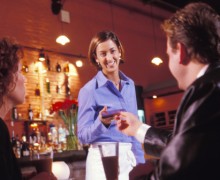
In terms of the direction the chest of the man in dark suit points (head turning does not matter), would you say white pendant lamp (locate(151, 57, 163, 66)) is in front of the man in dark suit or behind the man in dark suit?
in front

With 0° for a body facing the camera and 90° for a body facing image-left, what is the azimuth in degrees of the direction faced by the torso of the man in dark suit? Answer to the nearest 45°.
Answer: approximately 135°

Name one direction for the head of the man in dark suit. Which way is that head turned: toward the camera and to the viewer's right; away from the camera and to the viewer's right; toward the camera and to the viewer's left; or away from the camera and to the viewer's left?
away from the camera and to the viewer's left

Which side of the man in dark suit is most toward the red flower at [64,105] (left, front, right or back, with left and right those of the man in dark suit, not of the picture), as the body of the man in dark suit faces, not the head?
front

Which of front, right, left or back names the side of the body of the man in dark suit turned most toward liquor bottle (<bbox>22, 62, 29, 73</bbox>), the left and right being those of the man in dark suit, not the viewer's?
front

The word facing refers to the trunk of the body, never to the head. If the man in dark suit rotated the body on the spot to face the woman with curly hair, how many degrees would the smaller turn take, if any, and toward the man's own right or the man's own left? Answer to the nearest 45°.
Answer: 0° — they already face them

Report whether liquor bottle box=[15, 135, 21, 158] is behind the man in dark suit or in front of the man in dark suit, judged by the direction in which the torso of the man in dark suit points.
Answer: in front
